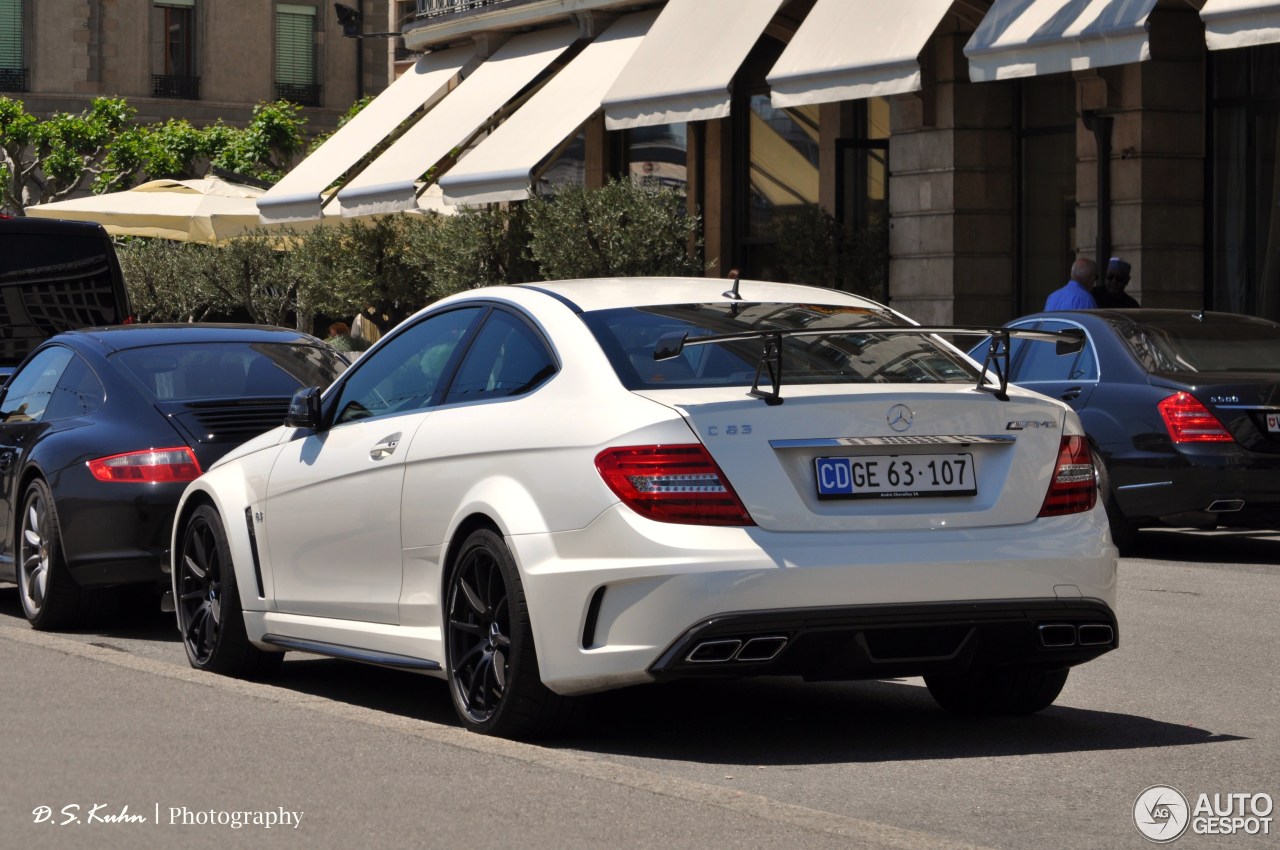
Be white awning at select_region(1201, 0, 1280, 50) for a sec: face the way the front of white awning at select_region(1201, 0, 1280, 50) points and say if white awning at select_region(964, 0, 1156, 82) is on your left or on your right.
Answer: on your right

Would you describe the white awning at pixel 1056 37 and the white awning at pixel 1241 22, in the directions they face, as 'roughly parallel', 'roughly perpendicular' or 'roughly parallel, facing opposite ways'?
roughly parallel

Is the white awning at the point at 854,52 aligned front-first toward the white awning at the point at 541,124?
no

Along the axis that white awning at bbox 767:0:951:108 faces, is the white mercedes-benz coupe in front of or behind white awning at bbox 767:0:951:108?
in front

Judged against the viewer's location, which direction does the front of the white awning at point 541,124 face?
facing the viewer and to the left of the viewer

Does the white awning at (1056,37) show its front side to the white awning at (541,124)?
no

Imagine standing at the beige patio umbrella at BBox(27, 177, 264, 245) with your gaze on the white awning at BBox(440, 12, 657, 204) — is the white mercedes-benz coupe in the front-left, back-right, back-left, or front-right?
front-right

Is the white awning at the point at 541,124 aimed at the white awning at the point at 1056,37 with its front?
no

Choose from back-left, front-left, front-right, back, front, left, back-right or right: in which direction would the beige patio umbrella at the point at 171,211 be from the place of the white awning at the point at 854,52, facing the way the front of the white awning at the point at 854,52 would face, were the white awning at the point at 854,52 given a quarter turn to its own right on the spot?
front

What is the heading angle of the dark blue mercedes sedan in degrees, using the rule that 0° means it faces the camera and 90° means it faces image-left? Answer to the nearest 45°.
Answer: approximately 135°

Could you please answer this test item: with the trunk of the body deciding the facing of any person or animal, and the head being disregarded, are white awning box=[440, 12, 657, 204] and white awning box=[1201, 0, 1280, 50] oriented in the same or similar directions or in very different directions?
same or similar directions

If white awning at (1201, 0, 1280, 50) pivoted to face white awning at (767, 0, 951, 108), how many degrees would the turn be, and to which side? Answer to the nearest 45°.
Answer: approximately 90° to its right

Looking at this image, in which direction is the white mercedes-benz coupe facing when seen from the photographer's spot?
facing away from the viewer and to the left of the viewer

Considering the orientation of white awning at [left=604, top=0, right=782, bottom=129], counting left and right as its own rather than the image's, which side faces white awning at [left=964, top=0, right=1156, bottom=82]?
left

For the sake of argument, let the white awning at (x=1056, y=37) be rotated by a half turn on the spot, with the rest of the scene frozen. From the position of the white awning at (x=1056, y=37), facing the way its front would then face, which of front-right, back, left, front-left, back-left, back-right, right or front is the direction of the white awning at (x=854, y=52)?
left

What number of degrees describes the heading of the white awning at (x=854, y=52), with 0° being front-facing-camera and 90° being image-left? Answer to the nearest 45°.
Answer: approximately 45°

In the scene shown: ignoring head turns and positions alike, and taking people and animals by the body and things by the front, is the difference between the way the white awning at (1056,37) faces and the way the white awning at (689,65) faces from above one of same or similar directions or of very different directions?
same or similar directions
